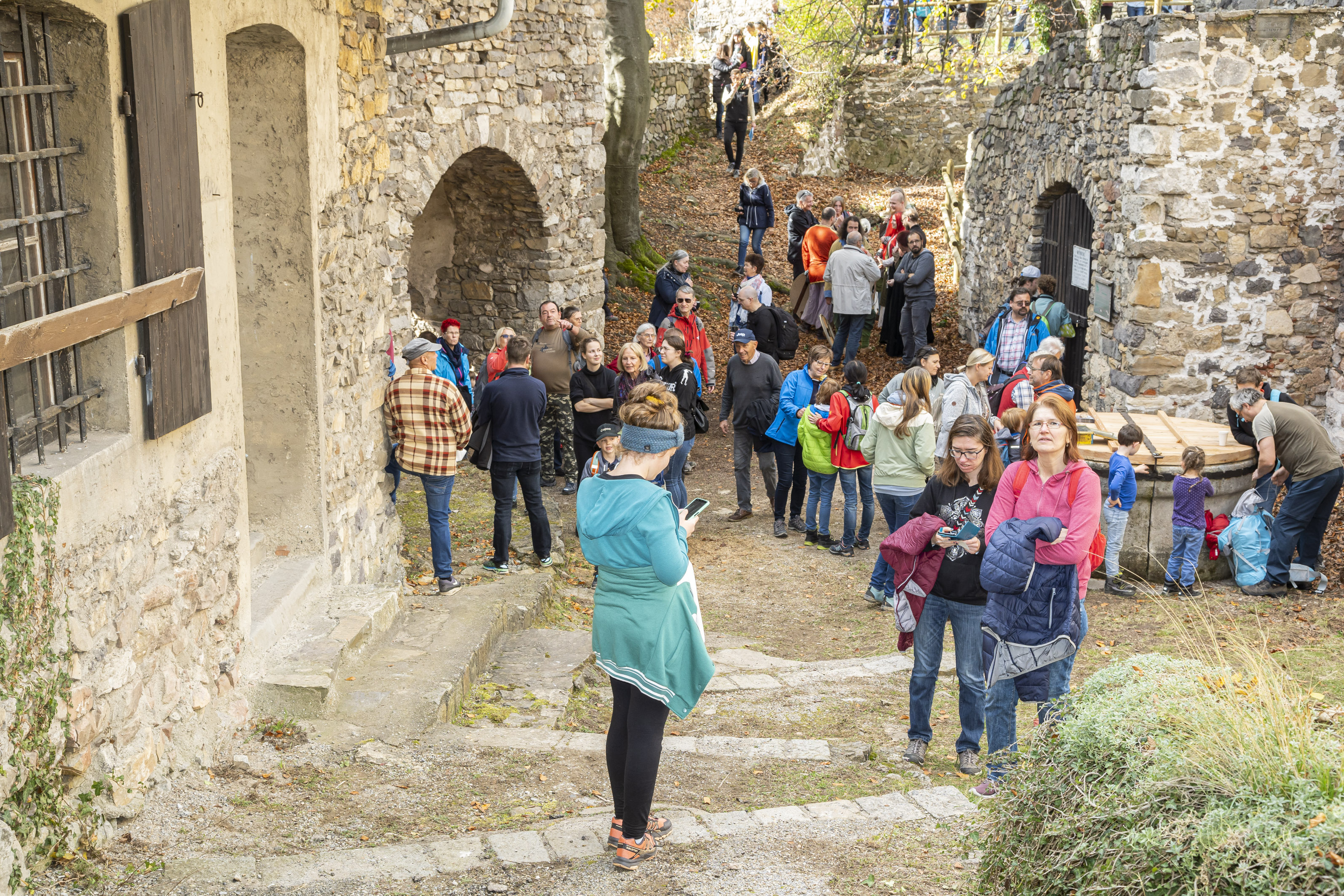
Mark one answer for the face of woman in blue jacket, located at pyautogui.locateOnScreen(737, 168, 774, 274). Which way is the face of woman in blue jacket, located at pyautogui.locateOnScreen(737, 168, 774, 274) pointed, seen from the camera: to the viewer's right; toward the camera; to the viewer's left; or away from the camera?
toward the camera

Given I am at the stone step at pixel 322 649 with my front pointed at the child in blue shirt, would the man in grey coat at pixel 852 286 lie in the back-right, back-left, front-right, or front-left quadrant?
front-left

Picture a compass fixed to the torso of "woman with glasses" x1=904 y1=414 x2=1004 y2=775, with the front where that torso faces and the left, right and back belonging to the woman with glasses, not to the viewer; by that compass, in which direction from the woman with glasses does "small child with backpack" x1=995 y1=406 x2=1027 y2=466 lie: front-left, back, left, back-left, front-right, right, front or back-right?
back

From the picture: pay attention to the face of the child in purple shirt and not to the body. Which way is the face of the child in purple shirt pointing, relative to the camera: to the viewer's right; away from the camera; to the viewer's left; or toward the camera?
away from the camera

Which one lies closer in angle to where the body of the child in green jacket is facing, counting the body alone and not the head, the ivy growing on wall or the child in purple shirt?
the child in purple shirt

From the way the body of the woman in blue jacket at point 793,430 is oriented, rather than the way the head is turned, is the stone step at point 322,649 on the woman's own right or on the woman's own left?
on the woman's own right

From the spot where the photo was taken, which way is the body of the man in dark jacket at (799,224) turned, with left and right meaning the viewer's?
facing to the right of the viewer

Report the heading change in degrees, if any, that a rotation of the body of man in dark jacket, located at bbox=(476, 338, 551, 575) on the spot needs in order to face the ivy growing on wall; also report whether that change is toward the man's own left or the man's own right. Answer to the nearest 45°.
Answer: approximately 180°

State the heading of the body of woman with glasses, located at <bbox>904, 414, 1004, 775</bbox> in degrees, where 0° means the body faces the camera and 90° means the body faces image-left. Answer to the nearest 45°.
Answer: approximately 0°

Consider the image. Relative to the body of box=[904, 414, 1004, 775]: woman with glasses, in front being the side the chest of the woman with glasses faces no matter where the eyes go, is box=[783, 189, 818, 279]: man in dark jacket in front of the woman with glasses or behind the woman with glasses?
behind

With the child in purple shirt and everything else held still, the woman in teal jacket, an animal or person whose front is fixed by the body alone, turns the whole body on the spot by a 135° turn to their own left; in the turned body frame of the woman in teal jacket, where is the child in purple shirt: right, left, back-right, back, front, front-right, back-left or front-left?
back-right
